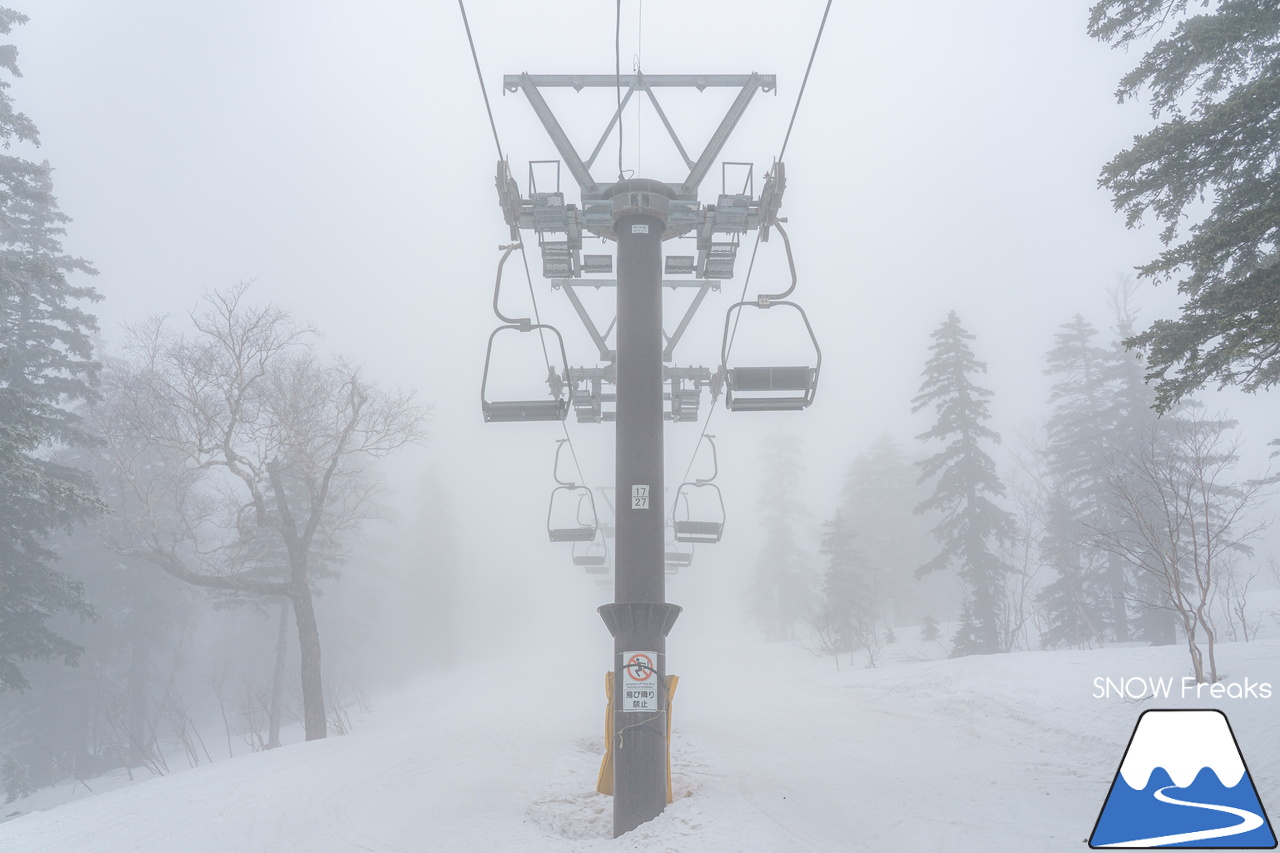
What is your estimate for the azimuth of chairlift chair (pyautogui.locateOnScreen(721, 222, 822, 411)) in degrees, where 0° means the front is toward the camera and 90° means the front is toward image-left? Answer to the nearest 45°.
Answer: approximately 180°

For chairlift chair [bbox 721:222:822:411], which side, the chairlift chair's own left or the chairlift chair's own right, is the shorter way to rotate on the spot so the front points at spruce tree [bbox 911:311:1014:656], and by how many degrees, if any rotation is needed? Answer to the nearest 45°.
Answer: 0° — it already faces it

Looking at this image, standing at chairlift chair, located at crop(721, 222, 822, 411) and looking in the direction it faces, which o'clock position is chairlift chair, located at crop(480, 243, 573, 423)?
chairlift chair, located at crop(480, 243, 573, 423) is roughly at 9 o'clock from chairlift chair, located at crop(721, 222, 822, 411).

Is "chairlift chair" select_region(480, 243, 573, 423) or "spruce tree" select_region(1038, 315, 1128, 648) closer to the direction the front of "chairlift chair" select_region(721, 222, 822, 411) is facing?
the spruce tree

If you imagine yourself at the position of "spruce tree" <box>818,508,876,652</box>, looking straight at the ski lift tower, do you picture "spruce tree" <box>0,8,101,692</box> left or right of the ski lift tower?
right

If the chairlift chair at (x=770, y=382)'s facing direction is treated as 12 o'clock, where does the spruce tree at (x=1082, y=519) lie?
The spruce tree is roughly at 1 o'clock from the chairlift chair.

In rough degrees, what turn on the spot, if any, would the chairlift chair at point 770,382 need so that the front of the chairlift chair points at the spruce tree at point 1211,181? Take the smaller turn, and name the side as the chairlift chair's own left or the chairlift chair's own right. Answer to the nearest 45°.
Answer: approximately 45° to the chairlift chair's own right

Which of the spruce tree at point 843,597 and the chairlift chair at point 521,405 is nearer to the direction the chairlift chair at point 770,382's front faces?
the spruce tree

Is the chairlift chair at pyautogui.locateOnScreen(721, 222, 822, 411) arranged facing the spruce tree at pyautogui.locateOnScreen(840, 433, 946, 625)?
yes

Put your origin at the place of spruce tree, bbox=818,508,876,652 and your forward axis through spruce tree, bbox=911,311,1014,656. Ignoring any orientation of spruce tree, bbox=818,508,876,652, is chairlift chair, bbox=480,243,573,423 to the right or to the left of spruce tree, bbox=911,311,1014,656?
right

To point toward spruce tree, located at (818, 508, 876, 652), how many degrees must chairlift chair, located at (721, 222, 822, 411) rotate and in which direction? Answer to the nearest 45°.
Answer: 0° — it already faces it
